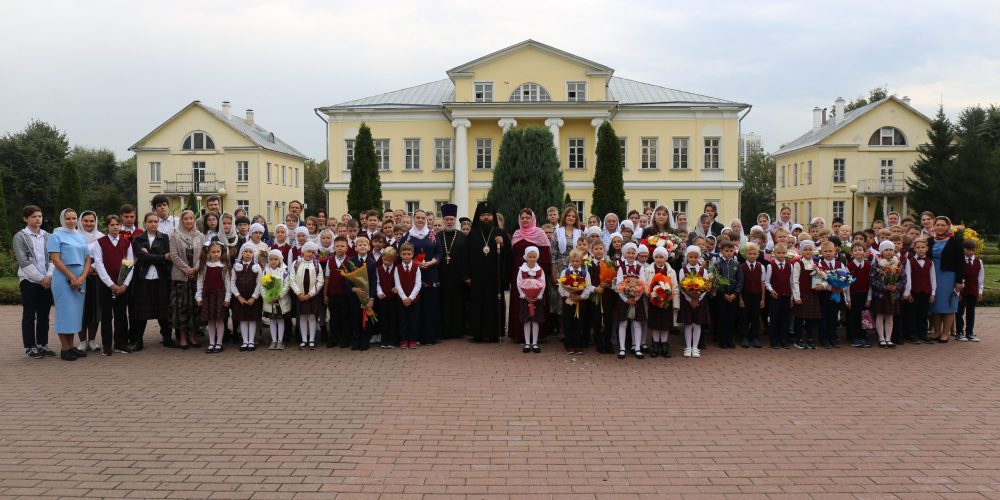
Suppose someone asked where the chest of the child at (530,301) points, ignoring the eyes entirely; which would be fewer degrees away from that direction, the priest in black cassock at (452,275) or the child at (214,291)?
the child

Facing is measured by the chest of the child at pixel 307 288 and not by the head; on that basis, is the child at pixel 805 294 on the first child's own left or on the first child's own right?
on the first child's own left

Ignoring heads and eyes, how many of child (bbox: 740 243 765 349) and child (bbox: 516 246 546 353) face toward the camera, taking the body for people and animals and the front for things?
2

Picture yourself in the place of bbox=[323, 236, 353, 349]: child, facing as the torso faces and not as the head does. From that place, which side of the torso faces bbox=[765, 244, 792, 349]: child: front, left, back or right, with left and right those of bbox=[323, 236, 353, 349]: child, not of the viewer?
left

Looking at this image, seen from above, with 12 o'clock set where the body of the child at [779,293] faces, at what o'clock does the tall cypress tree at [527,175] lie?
The tall cypress tree is roughly at 5 o'clock from the child.

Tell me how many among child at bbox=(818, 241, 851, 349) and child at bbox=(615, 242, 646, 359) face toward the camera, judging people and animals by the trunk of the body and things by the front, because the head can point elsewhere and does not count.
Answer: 2

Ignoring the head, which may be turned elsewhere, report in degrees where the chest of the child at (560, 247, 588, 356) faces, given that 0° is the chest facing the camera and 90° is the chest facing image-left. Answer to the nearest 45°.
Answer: approximately 0°

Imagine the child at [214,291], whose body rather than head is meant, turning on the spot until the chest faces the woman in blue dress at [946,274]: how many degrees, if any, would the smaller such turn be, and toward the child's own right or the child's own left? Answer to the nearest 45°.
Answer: approximately 90° to the child's own left

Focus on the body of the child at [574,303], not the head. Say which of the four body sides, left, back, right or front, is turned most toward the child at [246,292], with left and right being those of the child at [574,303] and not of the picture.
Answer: right

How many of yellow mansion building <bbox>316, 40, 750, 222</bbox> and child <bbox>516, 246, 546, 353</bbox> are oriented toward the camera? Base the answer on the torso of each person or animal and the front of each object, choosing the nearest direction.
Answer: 2

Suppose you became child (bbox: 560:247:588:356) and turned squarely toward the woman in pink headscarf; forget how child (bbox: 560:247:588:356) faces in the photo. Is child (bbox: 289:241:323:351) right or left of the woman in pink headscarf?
left
